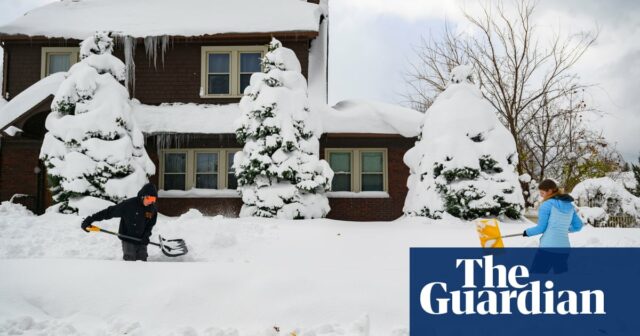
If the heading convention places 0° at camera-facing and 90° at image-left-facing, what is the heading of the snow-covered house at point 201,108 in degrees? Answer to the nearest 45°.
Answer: approximately 0°

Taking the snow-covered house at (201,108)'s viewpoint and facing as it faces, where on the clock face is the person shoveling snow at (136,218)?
The person shoveling snow is roughly at 12 o'clock from the snow-covered house.

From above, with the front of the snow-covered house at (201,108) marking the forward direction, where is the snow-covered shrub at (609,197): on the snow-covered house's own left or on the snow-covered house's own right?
on the snow-covered house's own left

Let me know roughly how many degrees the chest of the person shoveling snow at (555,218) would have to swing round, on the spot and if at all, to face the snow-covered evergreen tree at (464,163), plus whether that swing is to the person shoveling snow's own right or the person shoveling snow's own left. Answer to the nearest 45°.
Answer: approximately 45° to the person shoveling snow's own right

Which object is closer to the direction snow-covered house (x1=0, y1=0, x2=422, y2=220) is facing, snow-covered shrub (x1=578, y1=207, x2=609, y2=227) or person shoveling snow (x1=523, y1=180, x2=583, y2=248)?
the person shoveling snow

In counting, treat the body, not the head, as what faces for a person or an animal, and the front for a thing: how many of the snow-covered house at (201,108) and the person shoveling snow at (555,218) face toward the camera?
1
